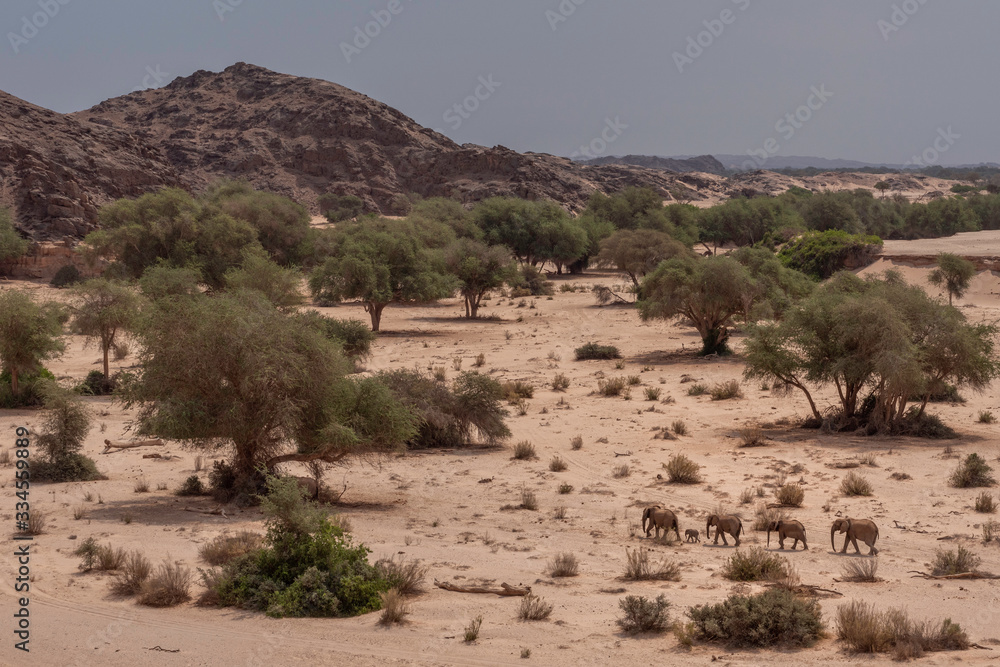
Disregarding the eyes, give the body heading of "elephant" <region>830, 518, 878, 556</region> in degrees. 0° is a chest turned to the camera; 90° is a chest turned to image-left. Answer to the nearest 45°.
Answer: approximately 90°

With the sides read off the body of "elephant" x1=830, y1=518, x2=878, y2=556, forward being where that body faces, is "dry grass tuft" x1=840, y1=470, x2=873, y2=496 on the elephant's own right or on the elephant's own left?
on the elephant's own right

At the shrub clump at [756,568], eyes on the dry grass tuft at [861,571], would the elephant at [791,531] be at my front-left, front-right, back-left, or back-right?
front-left

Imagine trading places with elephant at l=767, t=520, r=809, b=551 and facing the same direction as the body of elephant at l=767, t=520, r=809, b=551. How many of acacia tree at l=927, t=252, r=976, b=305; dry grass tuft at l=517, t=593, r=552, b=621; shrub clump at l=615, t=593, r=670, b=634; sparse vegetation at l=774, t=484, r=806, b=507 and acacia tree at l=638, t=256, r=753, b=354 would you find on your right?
3

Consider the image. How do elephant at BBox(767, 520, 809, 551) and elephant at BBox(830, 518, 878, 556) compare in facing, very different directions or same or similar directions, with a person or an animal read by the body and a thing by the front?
same or similar directions

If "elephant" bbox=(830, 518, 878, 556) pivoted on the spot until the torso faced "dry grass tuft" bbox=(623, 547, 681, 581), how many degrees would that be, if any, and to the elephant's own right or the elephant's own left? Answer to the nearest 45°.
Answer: approximately 45° to the elephant's own left

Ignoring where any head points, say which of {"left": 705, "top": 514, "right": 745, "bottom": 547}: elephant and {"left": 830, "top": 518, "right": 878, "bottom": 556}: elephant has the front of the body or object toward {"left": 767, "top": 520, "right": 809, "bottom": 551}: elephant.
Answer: {"left": 830, "top": 518, "right": 878, "bottom": 556}: elephant

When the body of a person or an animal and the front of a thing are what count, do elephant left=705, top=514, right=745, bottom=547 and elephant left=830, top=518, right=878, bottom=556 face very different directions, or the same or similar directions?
same or similar directions

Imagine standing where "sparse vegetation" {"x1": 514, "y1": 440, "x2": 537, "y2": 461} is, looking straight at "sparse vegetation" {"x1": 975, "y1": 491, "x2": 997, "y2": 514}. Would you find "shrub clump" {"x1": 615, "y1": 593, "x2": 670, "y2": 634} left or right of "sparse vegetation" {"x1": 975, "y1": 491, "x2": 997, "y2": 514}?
right

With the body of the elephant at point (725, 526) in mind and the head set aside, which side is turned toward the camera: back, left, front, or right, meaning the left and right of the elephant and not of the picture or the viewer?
left

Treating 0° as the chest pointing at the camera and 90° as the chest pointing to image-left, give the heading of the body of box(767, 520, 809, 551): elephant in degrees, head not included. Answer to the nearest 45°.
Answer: approximately 90°

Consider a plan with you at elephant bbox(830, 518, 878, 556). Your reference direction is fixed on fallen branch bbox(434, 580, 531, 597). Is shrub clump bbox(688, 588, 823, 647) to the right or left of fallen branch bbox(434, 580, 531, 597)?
left
